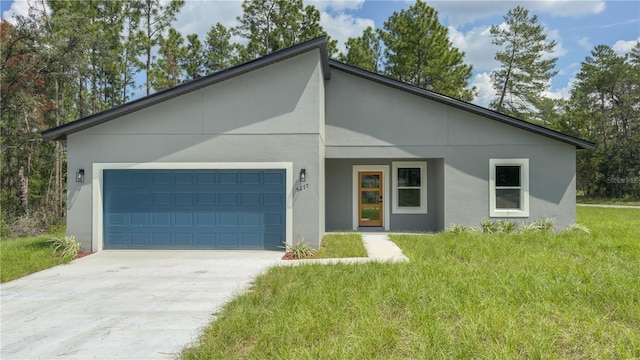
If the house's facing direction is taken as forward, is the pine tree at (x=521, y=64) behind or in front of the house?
behind

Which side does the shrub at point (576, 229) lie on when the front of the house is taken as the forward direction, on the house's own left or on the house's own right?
on the house's own left

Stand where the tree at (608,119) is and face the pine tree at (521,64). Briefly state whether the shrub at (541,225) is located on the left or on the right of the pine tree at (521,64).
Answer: left

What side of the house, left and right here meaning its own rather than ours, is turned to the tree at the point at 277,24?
back

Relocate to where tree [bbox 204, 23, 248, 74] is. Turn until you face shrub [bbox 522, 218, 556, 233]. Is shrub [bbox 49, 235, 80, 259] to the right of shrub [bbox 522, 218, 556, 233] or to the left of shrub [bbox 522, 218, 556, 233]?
right

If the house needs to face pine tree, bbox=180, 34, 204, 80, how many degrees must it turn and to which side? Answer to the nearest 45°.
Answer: approximately 180°

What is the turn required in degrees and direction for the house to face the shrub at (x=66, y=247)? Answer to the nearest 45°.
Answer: approximately 90° to its right

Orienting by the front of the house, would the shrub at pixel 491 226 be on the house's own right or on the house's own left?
on the house's own left

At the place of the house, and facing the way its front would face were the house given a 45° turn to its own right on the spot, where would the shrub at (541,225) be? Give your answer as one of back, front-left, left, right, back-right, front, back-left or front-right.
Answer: back-left

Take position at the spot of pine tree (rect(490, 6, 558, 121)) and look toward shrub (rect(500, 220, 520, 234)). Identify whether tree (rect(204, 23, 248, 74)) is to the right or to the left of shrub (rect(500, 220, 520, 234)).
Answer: right

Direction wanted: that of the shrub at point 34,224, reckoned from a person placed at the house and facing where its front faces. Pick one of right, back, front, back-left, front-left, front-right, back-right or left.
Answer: back-right

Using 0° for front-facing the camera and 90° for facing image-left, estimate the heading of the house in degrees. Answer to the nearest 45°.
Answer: approximately 0°

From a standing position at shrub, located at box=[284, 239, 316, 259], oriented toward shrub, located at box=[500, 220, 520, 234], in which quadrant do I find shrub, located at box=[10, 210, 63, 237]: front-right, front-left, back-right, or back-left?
back-left
